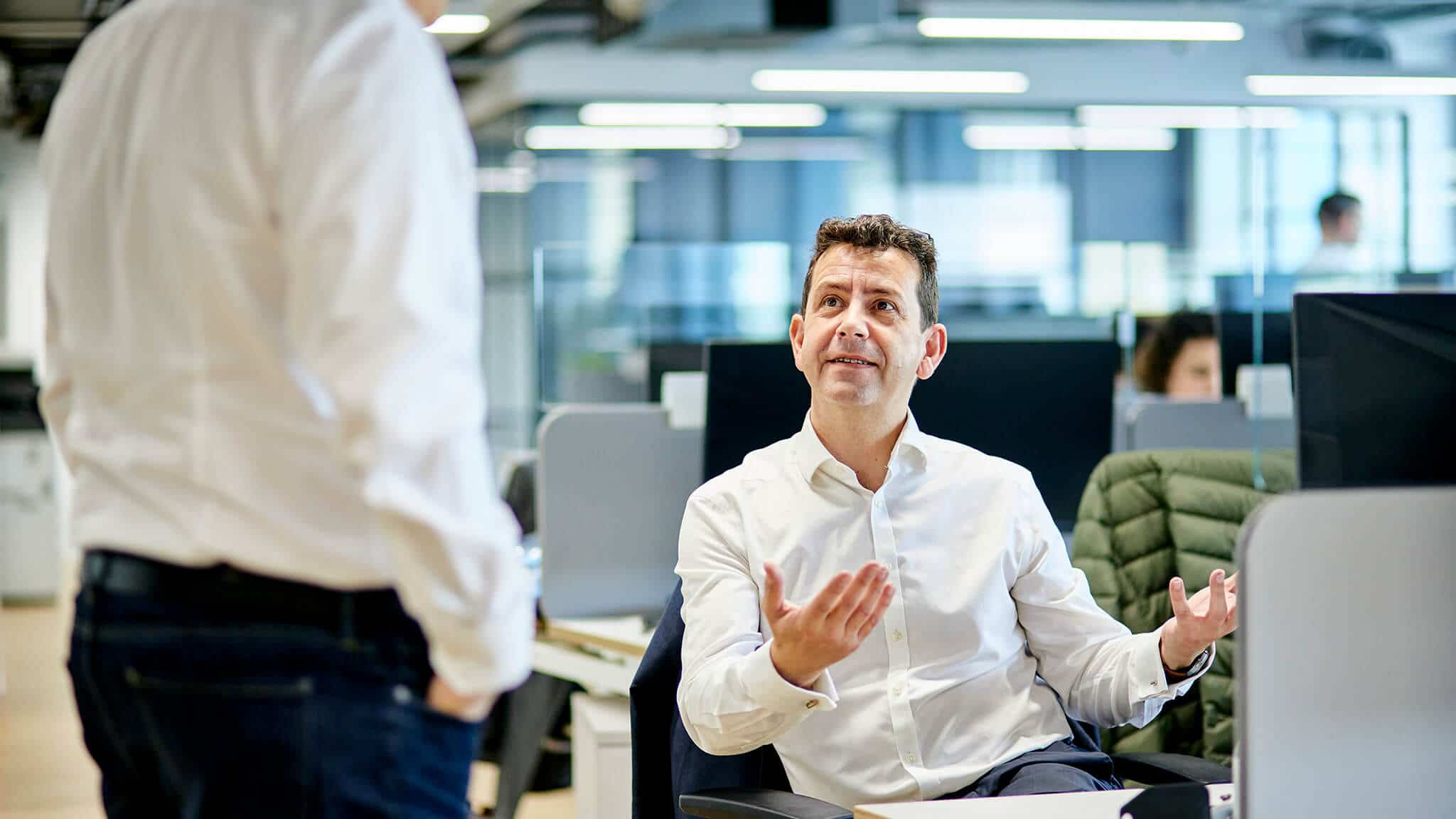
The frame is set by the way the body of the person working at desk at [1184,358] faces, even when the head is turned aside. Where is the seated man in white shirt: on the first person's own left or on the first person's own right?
on the first person's own right

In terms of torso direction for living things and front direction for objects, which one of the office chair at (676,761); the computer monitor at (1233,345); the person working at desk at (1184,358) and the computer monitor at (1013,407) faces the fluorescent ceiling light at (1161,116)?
the computer monitor at (1233,345)

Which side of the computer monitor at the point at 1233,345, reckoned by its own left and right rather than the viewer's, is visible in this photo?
back

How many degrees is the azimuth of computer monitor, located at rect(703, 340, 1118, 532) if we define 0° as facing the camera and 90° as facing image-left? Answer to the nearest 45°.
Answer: approximately 0°

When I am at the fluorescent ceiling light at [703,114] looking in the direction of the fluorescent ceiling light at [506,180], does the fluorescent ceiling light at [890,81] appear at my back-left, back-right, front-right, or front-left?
back-right

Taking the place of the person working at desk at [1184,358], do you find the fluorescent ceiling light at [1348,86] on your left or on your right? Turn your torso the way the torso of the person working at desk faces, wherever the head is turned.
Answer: on your left

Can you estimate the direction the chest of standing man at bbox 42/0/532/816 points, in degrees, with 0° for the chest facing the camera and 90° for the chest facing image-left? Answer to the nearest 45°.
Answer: approximately 225°

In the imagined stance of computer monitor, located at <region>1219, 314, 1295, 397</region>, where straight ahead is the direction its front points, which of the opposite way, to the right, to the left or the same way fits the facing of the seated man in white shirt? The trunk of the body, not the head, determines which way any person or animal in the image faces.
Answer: the opposite way
